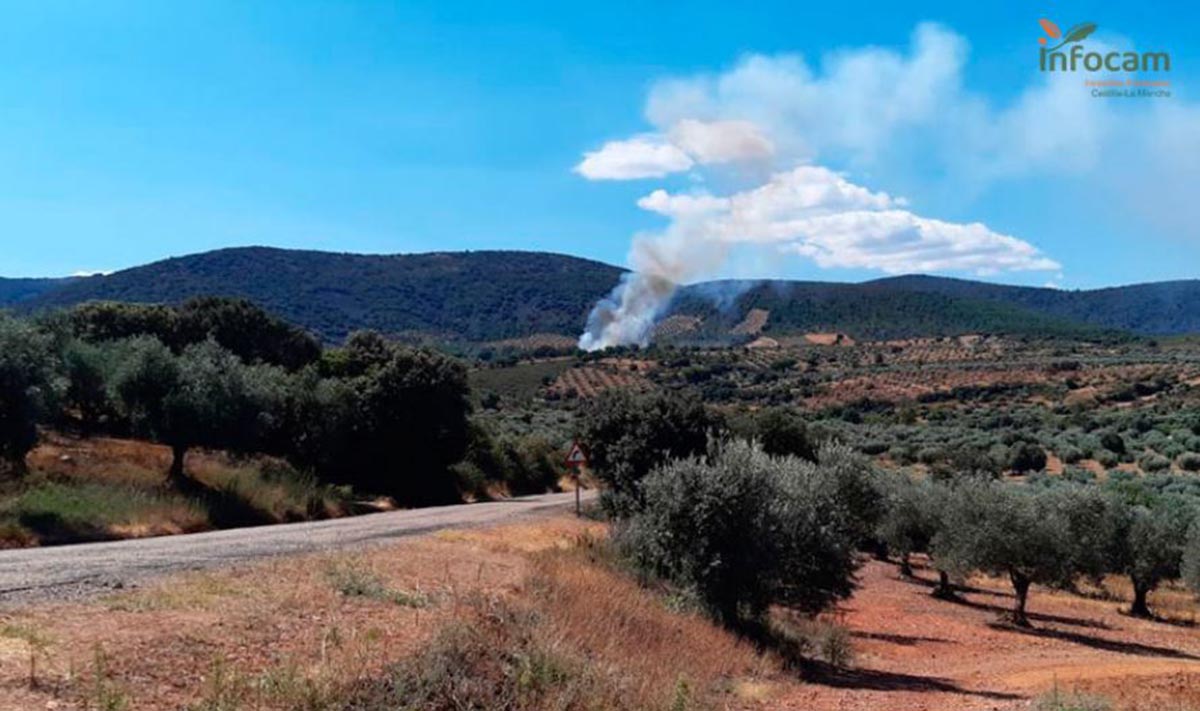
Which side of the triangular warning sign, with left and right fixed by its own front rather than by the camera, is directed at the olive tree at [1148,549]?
left

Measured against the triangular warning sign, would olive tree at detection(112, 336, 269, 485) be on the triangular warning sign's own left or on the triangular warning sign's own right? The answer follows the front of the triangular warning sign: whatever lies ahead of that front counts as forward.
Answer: on the triangular warning sign's own right

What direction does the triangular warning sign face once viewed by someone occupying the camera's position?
facing the viewer

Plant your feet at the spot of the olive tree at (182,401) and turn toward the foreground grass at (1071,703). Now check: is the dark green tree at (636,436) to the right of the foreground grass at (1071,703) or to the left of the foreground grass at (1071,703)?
left

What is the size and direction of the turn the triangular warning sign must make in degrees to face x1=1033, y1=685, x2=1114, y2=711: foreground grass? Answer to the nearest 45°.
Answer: approximately 45° to its left

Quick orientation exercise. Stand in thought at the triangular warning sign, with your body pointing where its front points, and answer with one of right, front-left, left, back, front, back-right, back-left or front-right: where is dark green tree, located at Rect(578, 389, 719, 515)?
left

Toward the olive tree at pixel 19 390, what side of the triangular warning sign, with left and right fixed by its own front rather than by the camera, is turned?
right

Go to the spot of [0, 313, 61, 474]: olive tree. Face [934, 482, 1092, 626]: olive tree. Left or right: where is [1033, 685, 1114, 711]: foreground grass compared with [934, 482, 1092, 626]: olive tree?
right

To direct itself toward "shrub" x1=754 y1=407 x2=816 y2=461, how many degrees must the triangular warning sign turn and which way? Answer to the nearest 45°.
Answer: approximately 135° to its left

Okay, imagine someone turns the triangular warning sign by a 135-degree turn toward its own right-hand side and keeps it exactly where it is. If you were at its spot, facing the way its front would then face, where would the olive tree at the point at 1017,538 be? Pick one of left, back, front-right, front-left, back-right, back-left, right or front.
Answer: back-right

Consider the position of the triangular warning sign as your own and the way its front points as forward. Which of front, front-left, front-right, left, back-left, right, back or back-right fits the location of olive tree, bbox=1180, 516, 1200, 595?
left

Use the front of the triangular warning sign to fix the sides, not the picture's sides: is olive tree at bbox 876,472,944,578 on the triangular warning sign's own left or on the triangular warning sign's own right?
on the triangular warning sign's own left
